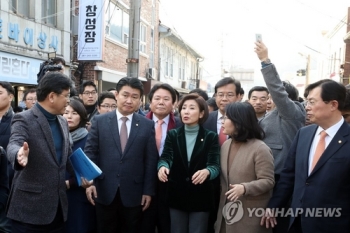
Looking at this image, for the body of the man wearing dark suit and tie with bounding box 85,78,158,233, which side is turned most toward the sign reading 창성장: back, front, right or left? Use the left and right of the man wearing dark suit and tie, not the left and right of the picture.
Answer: back

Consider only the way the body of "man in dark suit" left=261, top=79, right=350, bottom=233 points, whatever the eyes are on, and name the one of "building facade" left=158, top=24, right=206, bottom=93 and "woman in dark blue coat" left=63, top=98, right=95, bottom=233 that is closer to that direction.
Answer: the woman in dark blue coat

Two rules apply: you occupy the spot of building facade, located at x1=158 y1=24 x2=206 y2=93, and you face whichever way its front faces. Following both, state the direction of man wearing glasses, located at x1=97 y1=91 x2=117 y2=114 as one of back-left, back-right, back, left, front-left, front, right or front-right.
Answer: front-right

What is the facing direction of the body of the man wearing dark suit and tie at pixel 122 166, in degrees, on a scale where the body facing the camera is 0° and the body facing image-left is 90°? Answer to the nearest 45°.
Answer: approximately 0°

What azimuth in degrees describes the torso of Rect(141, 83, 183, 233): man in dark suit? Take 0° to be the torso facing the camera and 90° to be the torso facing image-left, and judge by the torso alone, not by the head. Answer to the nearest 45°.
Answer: approximately 0°

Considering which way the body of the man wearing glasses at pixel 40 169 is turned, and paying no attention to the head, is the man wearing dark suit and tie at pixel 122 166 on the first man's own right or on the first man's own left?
on the first man's own left

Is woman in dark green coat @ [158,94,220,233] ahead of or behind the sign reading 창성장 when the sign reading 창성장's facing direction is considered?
ahead

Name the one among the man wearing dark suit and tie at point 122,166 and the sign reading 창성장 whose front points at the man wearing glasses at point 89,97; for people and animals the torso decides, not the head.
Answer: the sign reading 창성장

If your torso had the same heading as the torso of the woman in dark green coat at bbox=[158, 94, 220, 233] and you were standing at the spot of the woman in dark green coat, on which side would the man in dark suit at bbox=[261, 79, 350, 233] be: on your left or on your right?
on your left

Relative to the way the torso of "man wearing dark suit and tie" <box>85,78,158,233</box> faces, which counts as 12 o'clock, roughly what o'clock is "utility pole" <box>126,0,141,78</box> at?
The utility pole is roughly at 6 o'clock from the man wearing dark suit and tie.

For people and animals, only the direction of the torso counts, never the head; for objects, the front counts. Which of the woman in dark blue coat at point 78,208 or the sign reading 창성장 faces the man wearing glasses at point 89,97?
the sign reading 창성장
